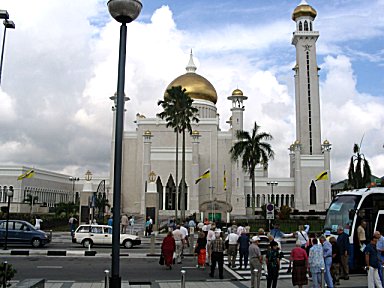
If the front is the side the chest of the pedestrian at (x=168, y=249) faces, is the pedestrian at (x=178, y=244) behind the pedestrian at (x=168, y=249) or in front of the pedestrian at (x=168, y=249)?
in front

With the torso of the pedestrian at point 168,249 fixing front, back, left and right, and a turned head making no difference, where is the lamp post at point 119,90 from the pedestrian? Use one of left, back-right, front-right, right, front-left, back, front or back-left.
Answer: back

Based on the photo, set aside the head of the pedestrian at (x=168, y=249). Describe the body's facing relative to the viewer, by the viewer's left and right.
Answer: facing away from the viewer

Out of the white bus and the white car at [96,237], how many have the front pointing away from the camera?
0

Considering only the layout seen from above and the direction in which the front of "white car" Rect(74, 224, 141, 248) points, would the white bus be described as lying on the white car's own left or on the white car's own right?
on the white car's own right

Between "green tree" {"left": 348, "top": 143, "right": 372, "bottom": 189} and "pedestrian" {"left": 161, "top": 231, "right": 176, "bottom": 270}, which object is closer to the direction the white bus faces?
the pedestrian

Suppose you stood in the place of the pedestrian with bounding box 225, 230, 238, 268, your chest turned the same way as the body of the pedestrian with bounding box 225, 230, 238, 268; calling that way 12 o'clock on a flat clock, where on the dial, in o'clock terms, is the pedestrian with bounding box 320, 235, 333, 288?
the pedestrian with bounding box 320, 235, 333, 288 is roughly at 5 o'clock from the pedestrian with bounding box 225, 230, 238, 268.

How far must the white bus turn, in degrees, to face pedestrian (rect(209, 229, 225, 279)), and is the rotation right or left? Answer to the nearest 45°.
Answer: approximately 45° to its right

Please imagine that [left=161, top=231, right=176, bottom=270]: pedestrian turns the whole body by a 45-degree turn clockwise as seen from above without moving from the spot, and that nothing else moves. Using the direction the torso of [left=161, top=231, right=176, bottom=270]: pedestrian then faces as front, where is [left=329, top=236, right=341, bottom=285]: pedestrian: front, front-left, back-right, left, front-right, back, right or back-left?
right

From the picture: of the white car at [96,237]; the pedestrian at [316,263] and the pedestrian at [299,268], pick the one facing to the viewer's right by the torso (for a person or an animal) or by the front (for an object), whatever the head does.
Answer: the white car

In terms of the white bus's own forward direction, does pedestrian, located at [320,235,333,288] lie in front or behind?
in front
